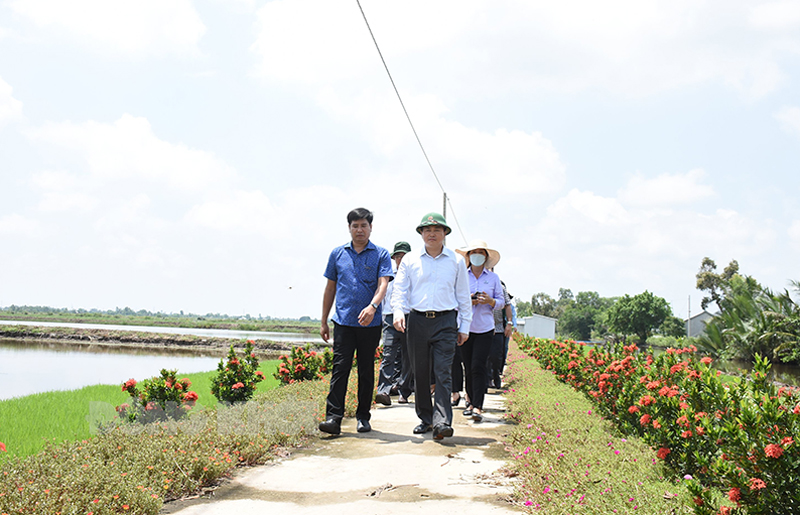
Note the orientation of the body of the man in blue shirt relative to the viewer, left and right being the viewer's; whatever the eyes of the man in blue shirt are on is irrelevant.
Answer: facing the viewer

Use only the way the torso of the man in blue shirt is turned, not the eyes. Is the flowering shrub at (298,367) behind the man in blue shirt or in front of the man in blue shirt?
behind

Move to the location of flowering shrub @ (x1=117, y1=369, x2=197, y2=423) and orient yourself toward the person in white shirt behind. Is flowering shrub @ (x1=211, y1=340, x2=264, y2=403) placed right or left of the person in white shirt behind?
left

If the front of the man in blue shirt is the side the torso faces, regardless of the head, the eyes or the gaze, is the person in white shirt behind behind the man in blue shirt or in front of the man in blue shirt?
behind

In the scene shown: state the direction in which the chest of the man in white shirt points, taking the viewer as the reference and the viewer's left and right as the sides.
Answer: facing the viewer

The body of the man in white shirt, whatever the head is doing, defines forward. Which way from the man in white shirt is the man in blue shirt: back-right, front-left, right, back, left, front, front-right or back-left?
right

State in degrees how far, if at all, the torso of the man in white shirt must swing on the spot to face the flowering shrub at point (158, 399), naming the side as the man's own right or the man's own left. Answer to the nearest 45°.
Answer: approximately 90° to the man's own right

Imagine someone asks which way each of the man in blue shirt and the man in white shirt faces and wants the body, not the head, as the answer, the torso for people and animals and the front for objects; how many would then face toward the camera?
2

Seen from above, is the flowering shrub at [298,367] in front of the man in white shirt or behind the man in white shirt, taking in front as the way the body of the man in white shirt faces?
behind
